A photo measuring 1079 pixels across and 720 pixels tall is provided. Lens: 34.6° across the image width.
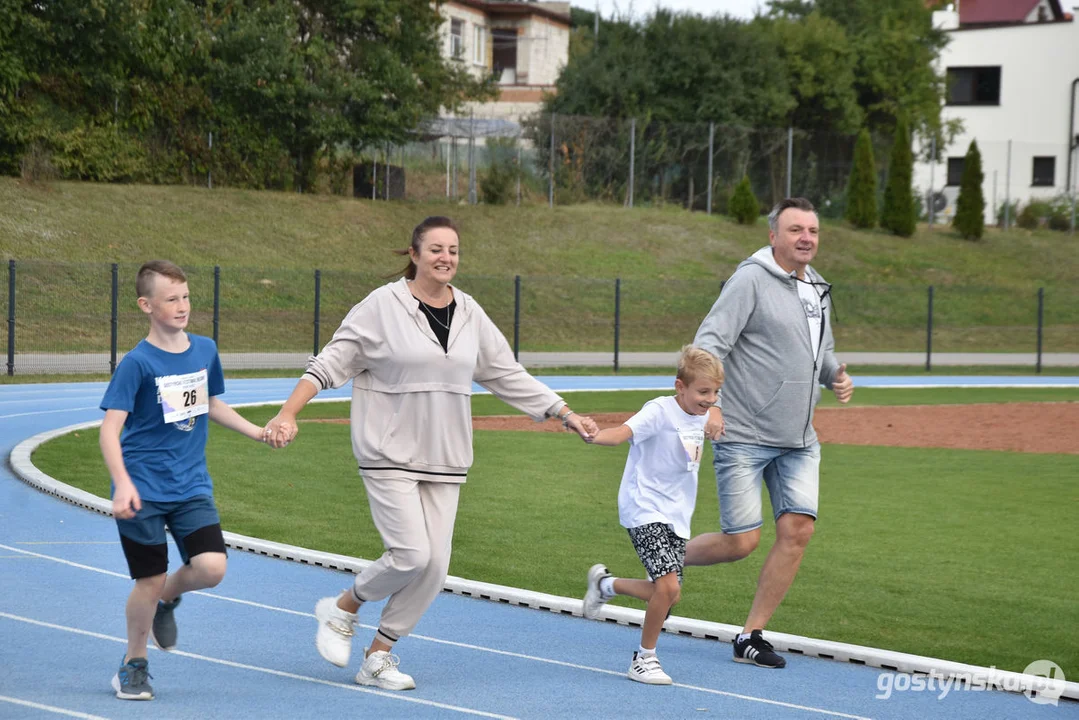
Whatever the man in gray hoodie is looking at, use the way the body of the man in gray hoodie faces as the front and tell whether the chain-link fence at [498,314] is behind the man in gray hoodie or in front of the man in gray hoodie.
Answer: behind

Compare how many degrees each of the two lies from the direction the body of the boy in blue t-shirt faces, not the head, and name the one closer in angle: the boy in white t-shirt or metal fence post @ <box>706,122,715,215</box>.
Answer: the boy in white t-shirt

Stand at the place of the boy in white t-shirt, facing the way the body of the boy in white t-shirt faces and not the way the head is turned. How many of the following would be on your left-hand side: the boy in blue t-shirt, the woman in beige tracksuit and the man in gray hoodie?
1

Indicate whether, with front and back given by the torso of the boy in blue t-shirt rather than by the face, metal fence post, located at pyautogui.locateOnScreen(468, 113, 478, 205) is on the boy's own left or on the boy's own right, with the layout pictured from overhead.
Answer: on the boy's own left

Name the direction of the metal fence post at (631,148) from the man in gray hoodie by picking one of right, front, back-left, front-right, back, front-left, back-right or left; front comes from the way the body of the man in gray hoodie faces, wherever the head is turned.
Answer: back-left

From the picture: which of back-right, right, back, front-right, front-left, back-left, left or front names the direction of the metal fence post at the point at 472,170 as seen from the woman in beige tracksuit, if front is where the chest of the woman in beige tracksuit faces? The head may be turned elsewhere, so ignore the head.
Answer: back-left

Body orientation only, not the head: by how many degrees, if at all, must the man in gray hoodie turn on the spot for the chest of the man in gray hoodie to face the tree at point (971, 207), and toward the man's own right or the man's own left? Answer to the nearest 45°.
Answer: approximately 135° to the man's own left

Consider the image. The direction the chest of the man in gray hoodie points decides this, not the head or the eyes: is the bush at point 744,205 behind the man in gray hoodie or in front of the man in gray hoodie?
behind

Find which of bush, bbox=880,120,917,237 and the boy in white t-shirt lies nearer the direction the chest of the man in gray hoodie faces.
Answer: the boy in white t-shirt

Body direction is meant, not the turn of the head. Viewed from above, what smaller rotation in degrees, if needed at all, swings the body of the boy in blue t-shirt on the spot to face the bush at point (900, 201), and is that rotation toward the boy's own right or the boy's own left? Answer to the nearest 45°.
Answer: approximately 90° to the boy's own left

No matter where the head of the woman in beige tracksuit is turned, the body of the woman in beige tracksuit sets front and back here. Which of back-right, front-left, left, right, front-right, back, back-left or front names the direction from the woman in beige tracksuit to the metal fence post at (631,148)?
back-left

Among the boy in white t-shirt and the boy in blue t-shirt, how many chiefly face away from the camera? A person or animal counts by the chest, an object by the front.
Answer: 0

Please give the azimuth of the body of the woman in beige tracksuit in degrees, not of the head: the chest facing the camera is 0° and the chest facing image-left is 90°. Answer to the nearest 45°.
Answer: approximately 315°

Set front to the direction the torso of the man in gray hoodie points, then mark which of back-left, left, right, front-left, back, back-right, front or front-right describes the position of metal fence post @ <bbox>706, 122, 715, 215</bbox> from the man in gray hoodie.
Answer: back-left
